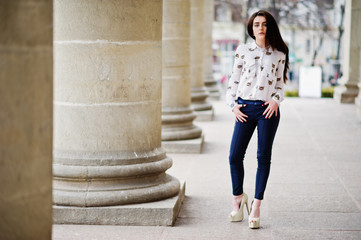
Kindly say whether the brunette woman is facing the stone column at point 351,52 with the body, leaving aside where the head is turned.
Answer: no

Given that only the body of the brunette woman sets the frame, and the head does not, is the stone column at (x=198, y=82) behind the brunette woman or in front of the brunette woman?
behind

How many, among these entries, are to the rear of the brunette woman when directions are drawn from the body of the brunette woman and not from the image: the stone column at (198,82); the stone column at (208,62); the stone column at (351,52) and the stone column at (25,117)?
3

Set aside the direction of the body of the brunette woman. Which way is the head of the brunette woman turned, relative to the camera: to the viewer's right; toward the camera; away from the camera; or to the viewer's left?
toward the camera

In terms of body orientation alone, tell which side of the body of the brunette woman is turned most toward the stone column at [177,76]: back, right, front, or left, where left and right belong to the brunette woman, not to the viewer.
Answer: back

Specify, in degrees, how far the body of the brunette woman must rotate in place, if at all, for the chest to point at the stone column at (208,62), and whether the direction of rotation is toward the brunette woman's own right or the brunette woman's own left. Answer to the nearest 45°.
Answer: approximately 180°

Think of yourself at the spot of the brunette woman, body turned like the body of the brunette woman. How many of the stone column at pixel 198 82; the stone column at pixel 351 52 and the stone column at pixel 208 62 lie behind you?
3

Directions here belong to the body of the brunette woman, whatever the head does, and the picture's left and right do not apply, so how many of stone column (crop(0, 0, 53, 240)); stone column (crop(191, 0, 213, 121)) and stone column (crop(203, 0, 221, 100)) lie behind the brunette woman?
2

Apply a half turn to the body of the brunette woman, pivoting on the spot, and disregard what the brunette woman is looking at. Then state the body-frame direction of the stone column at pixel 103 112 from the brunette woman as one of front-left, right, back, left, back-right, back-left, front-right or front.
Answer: left

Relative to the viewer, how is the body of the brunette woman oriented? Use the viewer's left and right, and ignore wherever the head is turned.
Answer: facing the viewer
